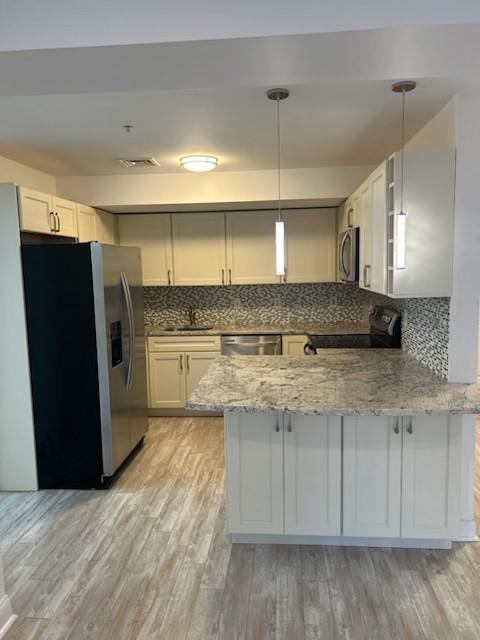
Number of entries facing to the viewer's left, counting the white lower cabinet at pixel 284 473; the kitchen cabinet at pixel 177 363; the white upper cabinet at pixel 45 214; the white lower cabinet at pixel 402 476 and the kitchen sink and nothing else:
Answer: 0

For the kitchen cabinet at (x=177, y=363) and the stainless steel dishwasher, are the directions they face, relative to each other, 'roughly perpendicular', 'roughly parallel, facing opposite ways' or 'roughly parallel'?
roughly parallel

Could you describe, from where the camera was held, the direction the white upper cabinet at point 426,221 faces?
facing to the left of the viewer

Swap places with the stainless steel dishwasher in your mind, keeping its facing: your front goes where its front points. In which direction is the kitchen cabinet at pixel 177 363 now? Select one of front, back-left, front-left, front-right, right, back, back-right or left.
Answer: right

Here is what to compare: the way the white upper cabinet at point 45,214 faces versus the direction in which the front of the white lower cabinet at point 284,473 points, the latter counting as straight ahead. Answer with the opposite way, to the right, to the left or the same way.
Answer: to the left

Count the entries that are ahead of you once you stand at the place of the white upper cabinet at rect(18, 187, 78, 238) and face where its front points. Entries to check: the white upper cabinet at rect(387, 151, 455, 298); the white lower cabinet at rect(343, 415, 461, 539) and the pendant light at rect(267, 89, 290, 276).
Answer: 3

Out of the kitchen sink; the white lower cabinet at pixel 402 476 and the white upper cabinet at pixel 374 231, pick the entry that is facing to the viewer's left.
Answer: the white upper cabinet

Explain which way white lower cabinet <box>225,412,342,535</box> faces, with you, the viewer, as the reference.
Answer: facing the viewer

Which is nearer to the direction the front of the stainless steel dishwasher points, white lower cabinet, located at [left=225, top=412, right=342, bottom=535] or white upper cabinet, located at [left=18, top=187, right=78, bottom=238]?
the white lower cabinet

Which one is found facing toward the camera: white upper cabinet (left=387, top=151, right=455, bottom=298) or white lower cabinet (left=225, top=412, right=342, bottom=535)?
the white lower cabinet

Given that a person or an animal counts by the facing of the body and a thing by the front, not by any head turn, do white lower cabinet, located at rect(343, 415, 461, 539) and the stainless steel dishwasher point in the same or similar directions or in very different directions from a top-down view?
same or similar directions

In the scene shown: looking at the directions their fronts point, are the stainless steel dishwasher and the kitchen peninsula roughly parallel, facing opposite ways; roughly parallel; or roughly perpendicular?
roughly parallel

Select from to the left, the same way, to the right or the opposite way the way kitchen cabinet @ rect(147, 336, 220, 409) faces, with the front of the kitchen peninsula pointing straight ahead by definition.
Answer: the same way

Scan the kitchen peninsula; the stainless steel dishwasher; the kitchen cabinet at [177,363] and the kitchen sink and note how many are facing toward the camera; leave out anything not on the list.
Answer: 4

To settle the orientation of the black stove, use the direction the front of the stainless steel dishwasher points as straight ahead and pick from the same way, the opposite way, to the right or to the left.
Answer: to the right

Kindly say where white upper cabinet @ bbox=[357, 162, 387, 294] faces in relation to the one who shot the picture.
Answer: facing to the left of the viewer

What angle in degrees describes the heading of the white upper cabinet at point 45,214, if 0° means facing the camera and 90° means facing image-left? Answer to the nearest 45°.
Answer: approximately 315°
